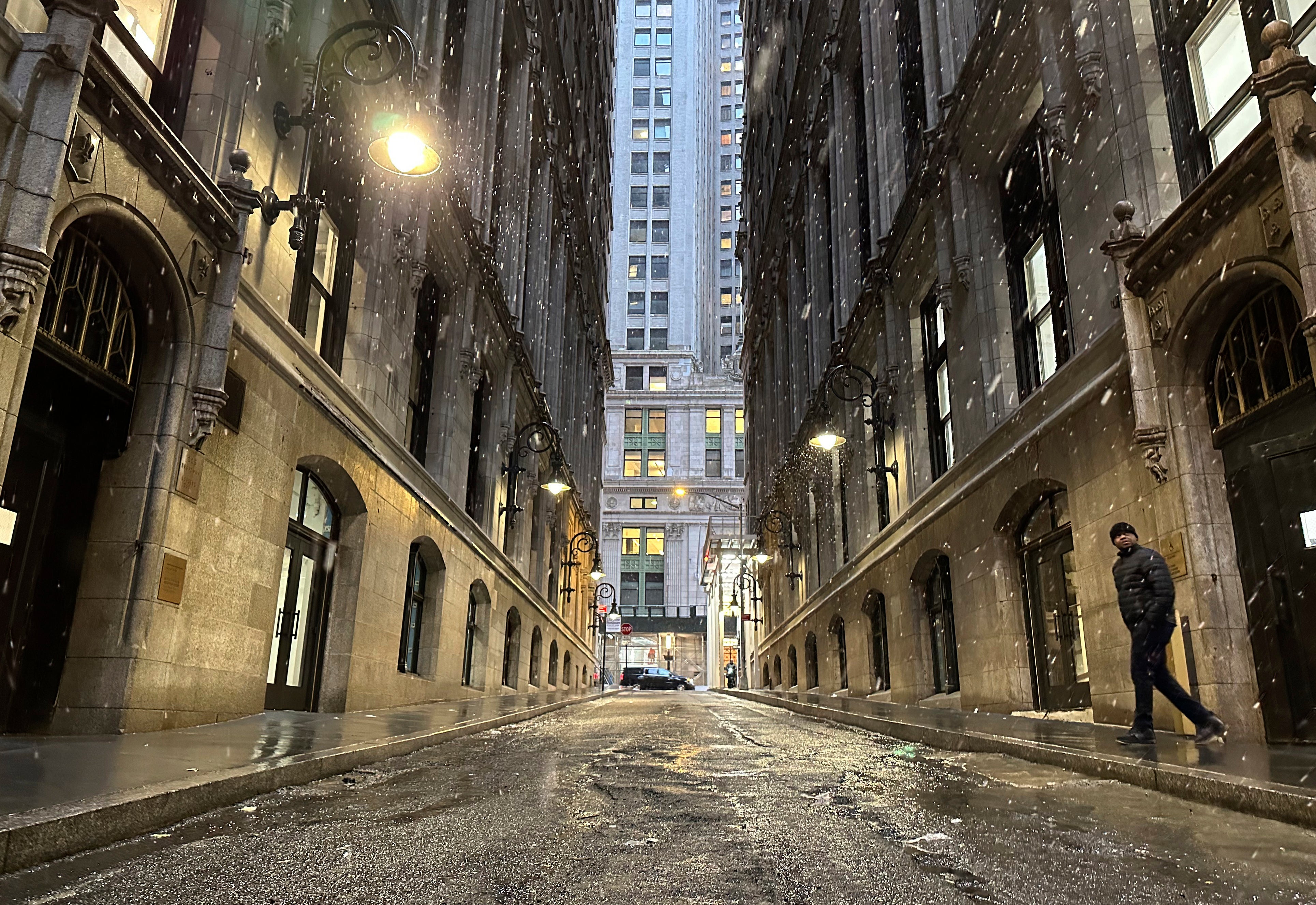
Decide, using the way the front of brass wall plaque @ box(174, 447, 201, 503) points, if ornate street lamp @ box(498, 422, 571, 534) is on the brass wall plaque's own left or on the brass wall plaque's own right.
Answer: on the brass wall plaque's own left

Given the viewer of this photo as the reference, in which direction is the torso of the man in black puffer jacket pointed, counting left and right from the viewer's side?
facing to the left of the viewer

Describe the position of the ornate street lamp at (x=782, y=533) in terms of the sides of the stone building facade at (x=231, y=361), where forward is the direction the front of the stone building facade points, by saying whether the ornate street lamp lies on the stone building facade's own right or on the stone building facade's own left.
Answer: on the stone building facade's own left

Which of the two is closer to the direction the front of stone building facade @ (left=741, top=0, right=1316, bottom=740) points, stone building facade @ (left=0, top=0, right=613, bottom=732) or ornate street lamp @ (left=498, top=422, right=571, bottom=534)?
the stone building facade

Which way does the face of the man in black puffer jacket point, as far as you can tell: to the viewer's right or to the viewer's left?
to the viewer's left

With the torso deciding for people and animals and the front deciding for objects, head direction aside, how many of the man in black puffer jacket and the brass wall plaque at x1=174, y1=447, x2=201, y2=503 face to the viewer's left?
1

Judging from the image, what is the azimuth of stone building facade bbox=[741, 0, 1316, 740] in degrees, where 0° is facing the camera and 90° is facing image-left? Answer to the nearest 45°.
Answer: approximately 45°

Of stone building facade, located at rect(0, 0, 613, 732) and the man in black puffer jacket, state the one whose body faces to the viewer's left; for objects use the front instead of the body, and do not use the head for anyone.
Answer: the man in black puffer jacket

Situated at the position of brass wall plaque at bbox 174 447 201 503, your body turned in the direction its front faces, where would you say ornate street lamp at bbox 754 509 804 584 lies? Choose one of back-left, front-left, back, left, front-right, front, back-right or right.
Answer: left

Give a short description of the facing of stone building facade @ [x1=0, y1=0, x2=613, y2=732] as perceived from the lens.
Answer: facing the viewer and to the right of the viewer

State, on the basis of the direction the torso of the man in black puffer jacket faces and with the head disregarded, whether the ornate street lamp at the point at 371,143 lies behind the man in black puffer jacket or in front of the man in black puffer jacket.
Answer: in front

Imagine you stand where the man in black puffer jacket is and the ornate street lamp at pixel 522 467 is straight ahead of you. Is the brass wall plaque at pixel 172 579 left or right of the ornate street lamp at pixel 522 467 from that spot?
left

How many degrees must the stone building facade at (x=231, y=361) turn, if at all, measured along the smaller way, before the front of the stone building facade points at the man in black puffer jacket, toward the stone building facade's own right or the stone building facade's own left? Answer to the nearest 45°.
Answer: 0° — it already faces them
